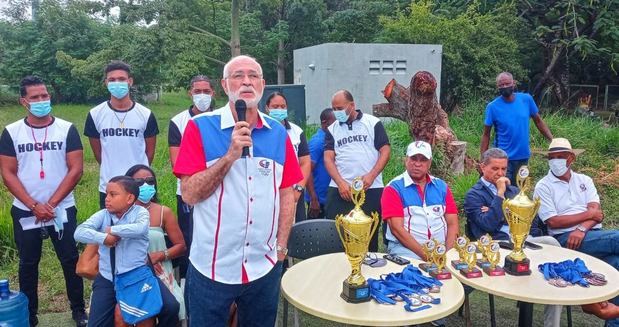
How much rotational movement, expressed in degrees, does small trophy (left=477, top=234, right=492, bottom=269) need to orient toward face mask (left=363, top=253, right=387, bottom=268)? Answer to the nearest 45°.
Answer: approximately 90° to its right

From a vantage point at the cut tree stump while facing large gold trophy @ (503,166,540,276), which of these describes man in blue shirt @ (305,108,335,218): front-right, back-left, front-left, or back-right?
front-right

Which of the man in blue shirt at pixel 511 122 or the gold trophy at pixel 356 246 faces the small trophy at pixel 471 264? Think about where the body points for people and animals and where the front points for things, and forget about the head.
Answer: the man in blue shirt

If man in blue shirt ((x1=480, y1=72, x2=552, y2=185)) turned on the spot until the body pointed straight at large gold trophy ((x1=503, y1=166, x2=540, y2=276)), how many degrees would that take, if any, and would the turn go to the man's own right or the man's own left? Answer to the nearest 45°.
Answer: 0° — they already face it

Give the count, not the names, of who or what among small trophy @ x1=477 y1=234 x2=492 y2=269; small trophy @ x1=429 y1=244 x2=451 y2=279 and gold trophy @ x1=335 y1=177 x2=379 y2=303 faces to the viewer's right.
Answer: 0

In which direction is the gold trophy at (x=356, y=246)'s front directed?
toward the camera

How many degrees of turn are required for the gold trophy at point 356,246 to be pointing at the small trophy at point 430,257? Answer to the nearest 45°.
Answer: approximately 135° to its left

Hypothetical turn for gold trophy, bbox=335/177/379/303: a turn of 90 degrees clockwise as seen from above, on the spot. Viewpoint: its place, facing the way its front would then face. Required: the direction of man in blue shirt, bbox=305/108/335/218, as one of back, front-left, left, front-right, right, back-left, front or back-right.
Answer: right

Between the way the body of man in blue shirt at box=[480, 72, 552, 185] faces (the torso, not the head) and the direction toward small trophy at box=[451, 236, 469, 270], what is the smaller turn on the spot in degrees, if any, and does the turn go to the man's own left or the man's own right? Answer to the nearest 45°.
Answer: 0° — they already face it

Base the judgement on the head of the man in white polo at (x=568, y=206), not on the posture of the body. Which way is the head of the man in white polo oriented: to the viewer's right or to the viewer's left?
to the viewer's left

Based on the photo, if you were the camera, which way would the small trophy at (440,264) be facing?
facing the viewer

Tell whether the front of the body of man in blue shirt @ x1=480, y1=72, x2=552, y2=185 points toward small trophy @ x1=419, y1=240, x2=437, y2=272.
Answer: yes
